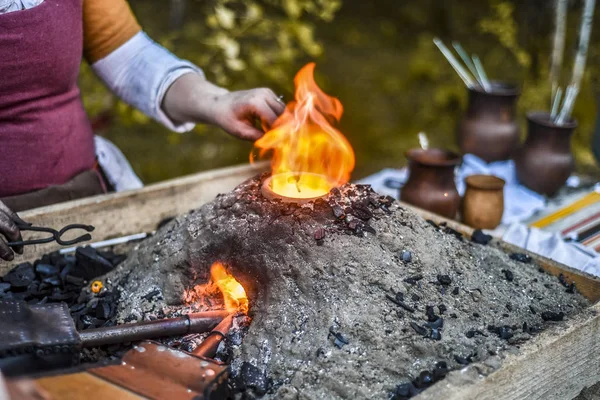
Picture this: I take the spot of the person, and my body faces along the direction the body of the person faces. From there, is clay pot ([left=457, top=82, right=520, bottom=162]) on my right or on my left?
on my left

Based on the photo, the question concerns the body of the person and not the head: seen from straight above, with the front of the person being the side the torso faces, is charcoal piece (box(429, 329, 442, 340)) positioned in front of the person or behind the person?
in front

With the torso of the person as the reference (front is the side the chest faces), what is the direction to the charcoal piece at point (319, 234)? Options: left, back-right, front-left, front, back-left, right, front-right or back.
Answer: front-left

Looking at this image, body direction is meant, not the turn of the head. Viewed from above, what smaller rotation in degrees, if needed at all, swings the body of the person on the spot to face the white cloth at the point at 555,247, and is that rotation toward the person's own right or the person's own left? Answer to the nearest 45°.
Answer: approximately 90° to the person's own left

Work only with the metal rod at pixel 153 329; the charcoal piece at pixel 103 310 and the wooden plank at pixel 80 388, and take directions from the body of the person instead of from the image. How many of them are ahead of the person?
3

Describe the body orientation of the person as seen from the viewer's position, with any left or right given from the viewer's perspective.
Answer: facing the viewer

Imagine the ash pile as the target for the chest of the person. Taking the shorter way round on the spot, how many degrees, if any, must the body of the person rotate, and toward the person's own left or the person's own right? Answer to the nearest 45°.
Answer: approximately 45° to the person's own left

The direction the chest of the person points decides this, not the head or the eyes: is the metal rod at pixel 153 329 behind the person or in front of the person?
in front

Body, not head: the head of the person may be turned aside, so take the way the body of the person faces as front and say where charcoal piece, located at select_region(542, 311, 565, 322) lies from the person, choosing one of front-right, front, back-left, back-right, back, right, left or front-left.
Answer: front-left

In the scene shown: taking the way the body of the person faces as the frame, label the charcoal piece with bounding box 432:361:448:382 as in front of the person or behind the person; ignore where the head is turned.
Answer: in front

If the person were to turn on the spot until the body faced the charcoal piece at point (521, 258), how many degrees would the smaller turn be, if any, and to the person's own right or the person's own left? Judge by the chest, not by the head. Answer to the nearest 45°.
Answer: approximately 45° to the person's own left

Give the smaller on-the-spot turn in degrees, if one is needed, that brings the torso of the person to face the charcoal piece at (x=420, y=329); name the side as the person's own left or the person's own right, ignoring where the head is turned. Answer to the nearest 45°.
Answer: approximately 45° to the person's own left

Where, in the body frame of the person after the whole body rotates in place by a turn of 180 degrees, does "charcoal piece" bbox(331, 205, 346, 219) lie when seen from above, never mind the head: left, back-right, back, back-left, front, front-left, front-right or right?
back-right
